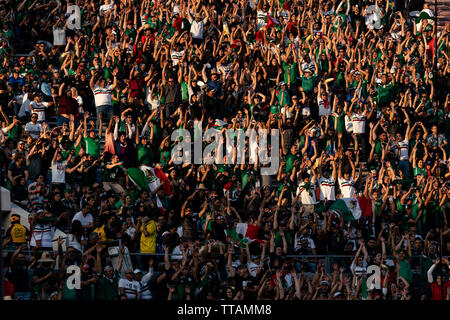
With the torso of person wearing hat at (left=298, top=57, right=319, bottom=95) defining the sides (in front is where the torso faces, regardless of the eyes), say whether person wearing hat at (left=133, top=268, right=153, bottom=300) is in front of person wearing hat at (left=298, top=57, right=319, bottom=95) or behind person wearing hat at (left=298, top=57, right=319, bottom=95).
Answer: in front

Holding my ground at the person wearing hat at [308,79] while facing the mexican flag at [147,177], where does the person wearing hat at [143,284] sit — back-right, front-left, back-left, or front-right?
front-left

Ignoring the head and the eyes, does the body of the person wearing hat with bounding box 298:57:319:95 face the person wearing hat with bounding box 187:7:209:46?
no

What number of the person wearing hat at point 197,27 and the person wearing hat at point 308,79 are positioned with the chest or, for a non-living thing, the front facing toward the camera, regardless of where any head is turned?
2

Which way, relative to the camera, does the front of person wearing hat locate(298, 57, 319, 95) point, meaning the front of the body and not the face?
toward the camera

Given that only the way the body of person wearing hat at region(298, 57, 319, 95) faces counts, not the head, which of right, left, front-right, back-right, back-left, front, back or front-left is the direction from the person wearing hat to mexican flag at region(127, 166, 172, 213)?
front-right

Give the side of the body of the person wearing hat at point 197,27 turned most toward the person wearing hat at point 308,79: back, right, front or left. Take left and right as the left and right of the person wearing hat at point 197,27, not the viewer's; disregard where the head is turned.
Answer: left

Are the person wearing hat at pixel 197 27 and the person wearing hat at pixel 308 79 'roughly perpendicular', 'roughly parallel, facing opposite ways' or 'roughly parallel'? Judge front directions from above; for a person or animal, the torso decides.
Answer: roughly parallel
